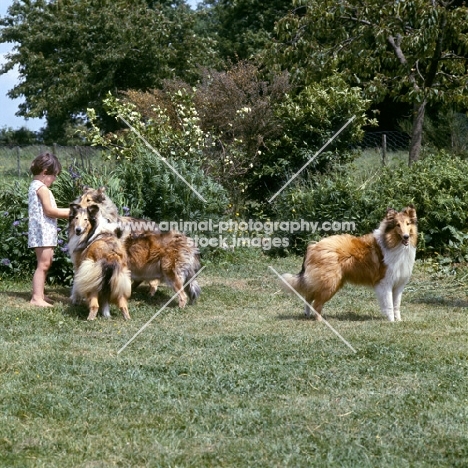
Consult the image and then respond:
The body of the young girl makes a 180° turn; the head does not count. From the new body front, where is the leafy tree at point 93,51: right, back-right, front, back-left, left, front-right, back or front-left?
right

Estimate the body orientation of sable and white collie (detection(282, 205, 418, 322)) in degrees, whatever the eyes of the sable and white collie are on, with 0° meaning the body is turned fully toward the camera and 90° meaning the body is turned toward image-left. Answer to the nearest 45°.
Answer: approximately 270°

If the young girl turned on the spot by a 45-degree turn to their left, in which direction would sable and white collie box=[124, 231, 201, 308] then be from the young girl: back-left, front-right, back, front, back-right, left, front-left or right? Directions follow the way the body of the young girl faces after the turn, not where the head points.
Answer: front-right

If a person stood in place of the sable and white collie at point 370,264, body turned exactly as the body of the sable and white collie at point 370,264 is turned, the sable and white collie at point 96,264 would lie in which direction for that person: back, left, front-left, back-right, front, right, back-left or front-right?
back

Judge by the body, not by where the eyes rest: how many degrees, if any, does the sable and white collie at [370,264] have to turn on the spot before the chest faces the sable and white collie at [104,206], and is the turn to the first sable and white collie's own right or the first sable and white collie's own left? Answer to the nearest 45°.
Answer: approximately 180°

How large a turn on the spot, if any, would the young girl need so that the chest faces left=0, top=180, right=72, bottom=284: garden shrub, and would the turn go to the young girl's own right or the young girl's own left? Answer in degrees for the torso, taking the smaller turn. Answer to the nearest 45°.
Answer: approximately 90° to the young girl's own left

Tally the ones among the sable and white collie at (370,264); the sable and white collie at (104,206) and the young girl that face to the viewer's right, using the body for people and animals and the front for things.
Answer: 2

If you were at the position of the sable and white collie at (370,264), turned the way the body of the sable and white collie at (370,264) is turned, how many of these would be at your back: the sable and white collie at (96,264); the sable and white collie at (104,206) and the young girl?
3

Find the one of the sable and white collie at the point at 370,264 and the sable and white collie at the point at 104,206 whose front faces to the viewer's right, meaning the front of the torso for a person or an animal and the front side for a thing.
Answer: the sable and white collie at the point at 370,264

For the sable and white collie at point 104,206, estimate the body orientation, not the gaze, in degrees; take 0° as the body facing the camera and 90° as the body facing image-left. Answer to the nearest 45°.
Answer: approximately 90°

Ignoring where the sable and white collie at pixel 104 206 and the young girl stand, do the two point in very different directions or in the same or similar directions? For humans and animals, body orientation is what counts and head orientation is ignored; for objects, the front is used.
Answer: very different directions

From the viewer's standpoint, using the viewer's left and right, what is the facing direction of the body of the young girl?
facing to the right of the viewer
